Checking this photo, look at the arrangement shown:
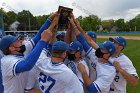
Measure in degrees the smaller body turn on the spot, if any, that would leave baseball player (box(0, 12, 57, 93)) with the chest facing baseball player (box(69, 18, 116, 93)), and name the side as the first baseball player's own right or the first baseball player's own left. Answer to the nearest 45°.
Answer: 0° — they already face them

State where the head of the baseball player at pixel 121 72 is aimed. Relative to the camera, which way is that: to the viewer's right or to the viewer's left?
to the viewer's left

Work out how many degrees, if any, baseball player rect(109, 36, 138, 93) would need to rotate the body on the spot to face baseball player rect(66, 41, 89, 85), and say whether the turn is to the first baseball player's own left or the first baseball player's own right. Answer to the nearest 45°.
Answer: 0° — they already face them

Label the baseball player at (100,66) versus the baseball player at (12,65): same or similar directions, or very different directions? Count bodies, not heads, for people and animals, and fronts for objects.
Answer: very different directions

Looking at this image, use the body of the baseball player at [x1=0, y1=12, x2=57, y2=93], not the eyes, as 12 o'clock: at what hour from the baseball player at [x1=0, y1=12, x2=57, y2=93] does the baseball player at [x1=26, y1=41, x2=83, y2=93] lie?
the baseball player at [x1=26, y1=41, x2=83, y2=93] is roughly at 1 o'clock from the baseball player at [x1=0, y1=12, x2=57, y2=93].

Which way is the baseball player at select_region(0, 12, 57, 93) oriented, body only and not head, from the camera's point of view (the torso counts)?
to the viewer's right
